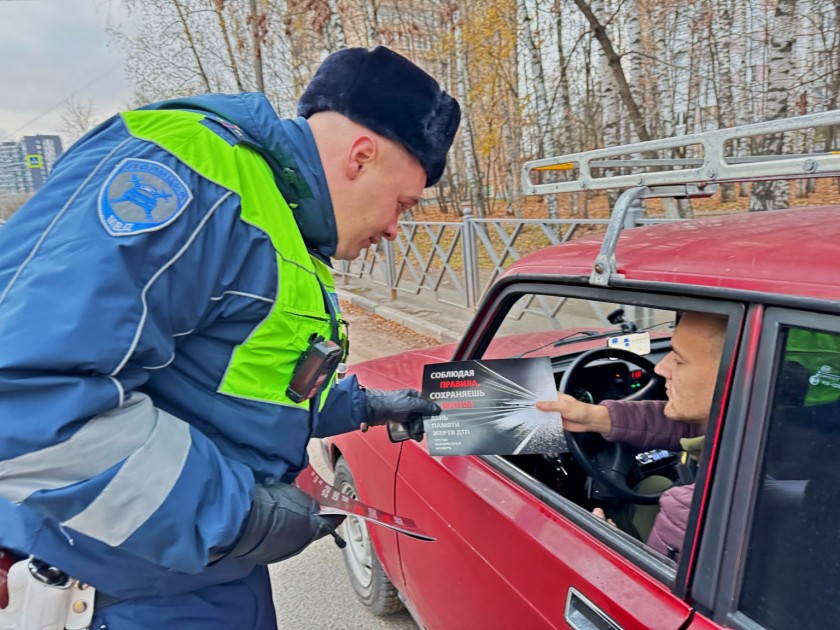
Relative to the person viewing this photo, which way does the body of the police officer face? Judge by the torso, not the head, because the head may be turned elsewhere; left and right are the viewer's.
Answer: facing to the right of the viewer

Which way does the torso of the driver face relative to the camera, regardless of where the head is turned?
to the viewer's left

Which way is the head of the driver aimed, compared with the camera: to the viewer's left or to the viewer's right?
to the viewer's left

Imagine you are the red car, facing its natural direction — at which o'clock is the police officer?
The police officer is roughly at 10 o'clock from the red car.

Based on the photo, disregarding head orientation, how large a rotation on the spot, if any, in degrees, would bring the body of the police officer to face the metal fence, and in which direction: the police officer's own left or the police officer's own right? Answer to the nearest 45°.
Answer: approximately 45° to the police officer's own left

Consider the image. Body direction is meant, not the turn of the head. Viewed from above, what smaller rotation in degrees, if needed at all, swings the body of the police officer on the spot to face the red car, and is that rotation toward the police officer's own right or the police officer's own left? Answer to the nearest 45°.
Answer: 0° — they already face it

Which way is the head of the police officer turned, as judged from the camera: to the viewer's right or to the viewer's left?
to the viewer's right

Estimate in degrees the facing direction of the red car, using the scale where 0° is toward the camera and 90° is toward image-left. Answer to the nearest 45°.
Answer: approximately 135°

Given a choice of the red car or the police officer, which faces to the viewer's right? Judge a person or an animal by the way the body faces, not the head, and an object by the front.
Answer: the police officer

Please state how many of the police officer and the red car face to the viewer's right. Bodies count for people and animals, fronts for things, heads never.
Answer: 1

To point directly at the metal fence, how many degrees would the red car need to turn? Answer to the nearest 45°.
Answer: approximately 45° to its right
